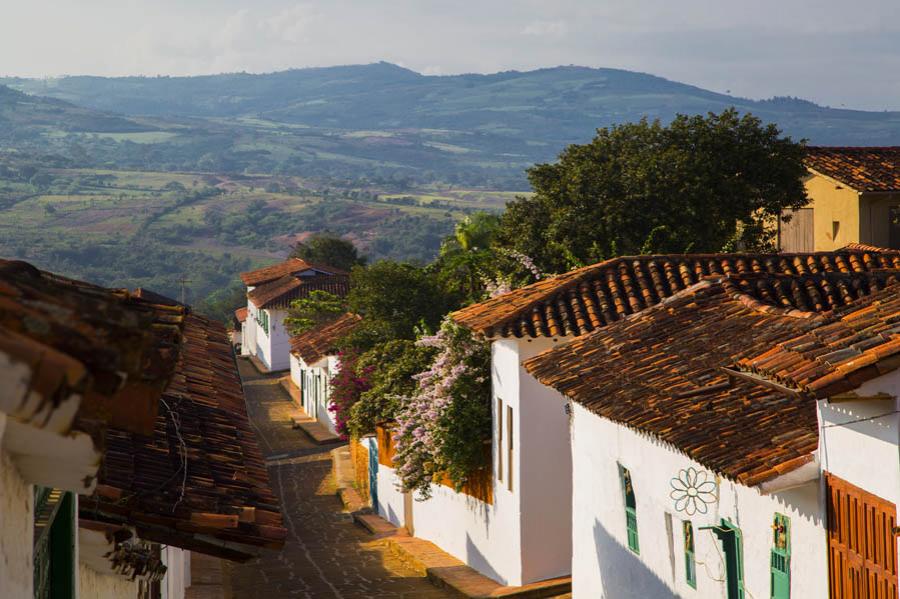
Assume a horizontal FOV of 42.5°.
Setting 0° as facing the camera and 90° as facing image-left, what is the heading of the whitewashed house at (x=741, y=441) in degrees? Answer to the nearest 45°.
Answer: approximately 45°

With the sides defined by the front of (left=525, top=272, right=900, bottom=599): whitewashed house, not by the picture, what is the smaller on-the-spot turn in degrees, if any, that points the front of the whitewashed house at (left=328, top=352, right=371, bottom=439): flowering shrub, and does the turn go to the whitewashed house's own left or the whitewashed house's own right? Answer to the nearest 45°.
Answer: approximately 90° to the whitewashed house's own right

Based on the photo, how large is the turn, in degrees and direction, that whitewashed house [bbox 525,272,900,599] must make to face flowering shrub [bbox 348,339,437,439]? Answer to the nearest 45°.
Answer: approximately 90° to its right

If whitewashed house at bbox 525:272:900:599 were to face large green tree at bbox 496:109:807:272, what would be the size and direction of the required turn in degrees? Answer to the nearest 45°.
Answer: approximately 135° to its right

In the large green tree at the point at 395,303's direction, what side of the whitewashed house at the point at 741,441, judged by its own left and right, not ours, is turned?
right
